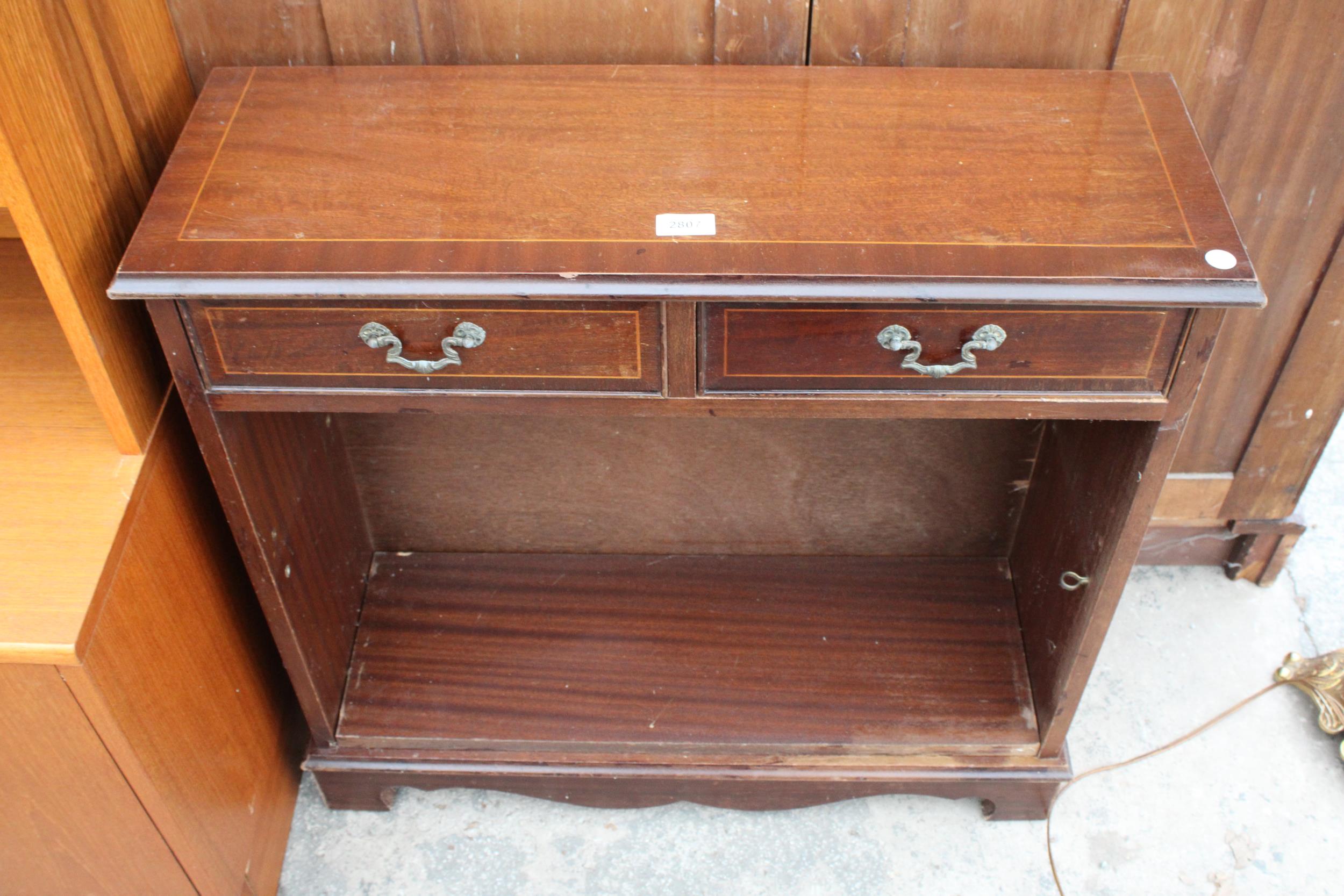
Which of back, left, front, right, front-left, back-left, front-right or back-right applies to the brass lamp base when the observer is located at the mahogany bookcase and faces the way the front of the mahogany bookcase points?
left

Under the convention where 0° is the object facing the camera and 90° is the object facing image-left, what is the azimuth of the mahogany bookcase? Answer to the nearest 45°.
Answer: approximately 0°
